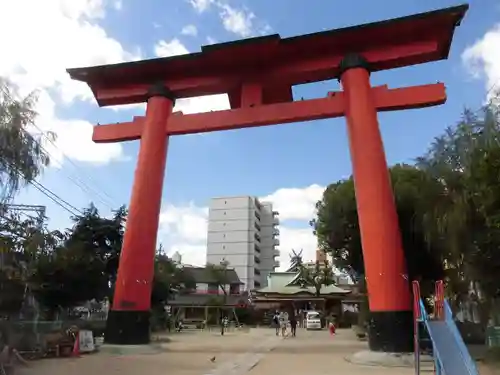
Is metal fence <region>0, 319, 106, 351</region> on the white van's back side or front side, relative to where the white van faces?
on the front side

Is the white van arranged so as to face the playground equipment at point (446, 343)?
yes

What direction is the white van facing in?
toward the camera

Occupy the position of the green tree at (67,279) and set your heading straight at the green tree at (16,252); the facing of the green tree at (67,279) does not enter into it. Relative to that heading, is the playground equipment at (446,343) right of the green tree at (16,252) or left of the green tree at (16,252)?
left

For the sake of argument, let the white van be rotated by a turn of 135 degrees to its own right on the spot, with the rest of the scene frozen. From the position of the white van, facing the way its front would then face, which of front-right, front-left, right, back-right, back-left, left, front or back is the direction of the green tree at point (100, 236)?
left

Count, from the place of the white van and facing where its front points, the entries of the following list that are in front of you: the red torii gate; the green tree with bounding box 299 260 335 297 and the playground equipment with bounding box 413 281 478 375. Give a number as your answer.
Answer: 2

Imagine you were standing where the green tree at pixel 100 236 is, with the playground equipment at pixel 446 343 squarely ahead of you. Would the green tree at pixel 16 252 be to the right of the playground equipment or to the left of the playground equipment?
right

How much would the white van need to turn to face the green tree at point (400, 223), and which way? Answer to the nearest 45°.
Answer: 0° — it already faces it

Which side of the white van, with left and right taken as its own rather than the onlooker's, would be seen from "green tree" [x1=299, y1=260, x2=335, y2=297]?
back

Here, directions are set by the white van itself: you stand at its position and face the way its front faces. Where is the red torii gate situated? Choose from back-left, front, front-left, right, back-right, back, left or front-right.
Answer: front
